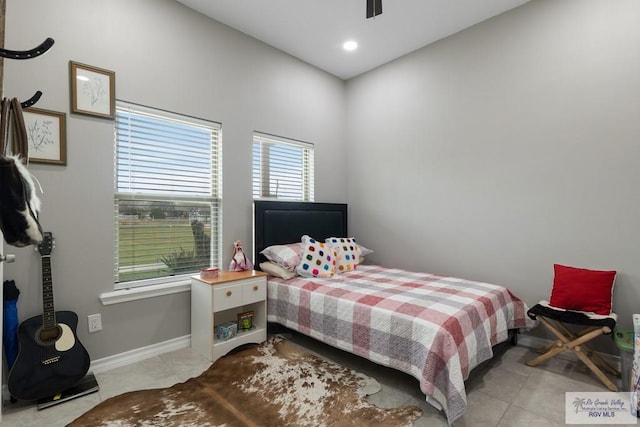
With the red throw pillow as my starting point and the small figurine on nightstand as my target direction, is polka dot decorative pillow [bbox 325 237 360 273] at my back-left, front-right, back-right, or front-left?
front-right

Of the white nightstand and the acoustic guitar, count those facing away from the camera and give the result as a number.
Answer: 0

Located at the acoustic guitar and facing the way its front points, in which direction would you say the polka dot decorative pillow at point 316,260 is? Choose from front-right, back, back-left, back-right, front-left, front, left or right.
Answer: left

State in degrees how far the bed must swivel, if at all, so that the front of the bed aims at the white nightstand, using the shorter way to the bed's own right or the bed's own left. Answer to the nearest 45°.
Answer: approximately 135° to the bed's own right

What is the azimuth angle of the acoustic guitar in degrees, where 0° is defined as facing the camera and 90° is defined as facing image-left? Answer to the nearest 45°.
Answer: approximately 0°

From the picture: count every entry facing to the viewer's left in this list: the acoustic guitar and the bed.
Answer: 0

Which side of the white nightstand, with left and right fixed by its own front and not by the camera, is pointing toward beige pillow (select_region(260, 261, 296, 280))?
left

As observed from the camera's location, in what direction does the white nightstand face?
facing the viewer and to the right of the viewer

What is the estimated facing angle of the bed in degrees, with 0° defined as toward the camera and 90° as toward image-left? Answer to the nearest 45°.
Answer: approximately 315°

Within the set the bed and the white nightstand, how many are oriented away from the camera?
0

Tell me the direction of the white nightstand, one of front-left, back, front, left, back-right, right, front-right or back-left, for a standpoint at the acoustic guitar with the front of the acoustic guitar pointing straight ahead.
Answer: left

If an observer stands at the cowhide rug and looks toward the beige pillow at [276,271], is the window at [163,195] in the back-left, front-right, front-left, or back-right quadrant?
front-left

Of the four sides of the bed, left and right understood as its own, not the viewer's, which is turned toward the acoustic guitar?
right
